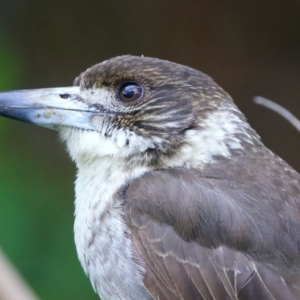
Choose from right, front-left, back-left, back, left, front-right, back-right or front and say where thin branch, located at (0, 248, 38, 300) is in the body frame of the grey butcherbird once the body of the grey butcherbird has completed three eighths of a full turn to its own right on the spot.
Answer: back

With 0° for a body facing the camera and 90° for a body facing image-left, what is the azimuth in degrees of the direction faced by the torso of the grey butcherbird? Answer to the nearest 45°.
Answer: approximately 90°

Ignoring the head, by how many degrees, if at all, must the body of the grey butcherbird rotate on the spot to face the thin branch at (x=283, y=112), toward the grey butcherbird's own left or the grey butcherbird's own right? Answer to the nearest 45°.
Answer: approximately 135° to the grey butcherbird's own right
